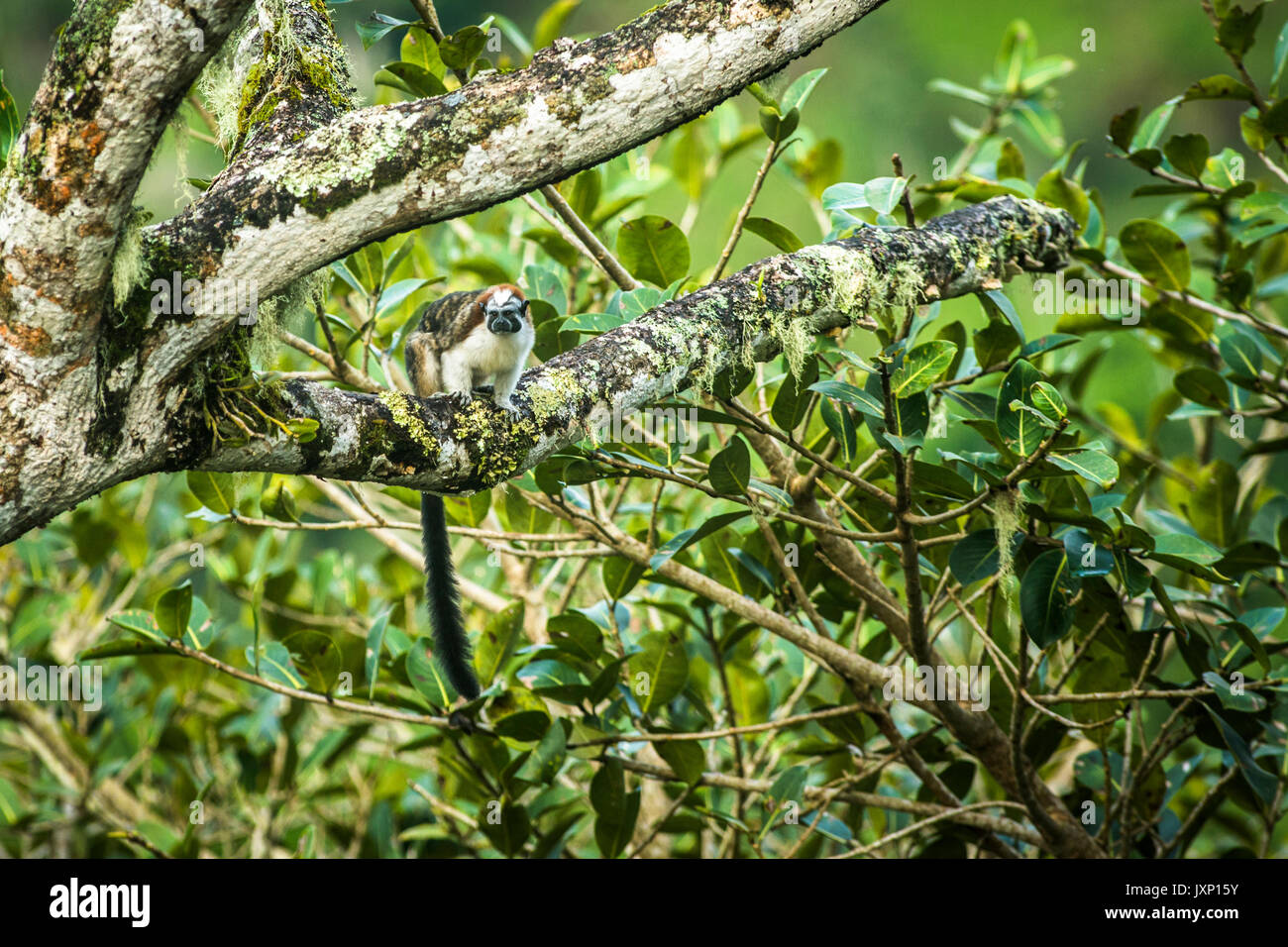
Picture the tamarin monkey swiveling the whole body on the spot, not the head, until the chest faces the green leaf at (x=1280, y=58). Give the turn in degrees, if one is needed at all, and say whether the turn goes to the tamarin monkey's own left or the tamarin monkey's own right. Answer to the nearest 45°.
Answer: approximately 45° to the tamarin monkey's own left

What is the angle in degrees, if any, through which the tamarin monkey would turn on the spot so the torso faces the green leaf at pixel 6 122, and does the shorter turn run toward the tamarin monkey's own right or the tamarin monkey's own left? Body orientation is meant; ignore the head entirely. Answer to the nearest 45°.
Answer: approximately 90° to the tamarin monkey's own right

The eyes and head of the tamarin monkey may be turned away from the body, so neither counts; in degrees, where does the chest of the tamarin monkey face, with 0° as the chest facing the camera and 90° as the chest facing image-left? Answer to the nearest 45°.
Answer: approximately 315°
